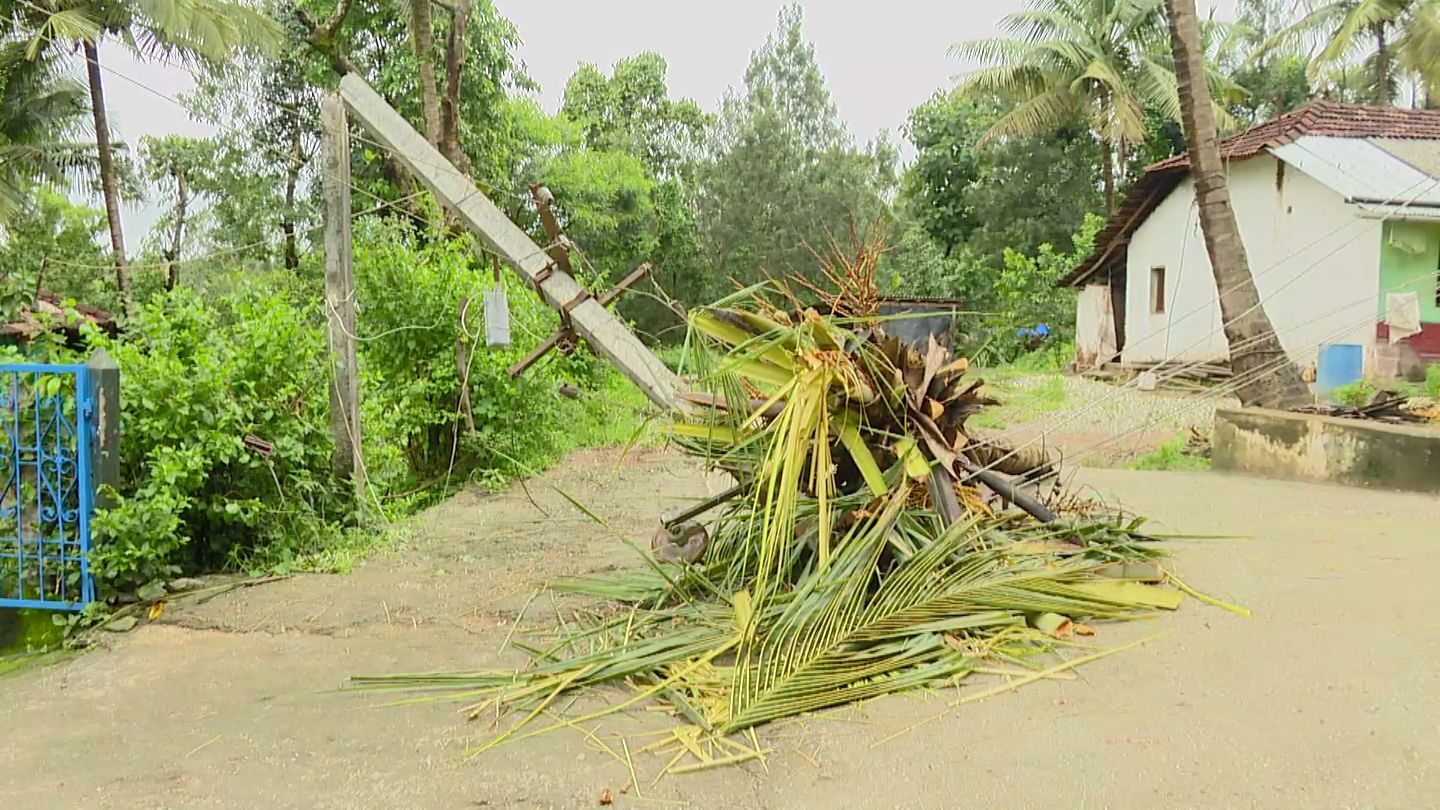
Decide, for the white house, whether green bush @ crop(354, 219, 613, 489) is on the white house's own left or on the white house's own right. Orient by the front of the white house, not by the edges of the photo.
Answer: on the white house's own right

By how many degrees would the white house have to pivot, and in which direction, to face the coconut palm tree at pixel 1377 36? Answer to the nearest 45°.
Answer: approximately 135° to its left

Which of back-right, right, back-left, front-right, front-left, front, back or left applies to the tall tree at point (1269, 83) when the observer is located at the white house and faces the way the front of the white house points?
back-left
